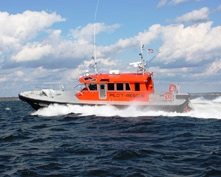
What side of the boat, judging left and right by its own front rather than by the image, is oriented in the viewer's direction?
left
